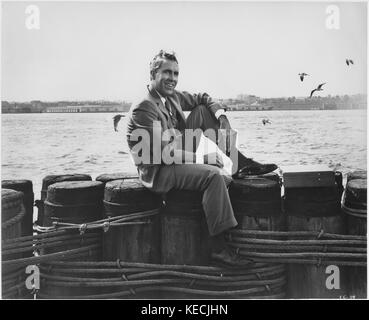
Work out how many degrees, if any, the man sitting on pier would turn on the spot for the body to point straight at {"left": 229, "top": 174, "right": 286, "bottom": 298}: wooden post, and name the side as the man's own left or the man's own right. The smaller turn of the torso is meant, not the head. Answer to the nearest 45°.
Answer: approximately 45° to the man's own left

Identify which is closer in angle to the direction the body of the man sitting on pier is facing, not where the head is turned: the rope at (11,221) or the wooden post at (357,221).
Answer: the wooden post

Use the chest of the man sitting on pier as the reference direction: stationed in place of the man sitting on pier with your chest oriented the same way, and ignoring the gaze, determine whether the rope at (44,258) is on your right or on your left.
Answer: on your right

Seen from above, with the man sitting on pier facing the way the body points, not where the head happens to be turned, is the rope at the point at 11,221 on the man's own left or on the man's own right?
on the man's own right

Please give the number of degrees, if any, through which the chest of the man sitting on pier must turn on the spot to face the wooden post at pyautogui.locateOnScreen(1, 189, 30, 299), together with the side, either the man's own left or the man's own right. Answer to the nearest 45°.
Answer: approximately 135° to the man's own right

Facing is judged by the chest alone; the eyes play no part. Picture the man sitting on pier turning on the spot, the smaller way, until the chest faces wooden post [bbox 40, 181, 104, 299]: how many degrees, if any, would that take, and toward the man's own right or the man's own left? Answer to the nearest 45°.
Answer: approximately 135° to the man's own right

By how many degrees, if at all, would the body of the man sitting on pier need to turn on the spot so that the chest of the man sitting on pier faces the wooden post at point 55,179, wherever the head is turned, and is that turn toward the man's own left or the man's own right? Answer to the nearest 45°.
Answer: approximately 180°

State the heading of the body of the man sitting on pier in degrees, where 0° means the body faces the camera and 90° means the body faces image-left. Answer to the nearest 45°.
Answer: approximately 315°

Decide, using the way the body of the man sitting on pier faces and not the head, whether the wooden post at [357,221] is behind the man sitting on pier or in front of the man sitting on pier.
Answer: in front
